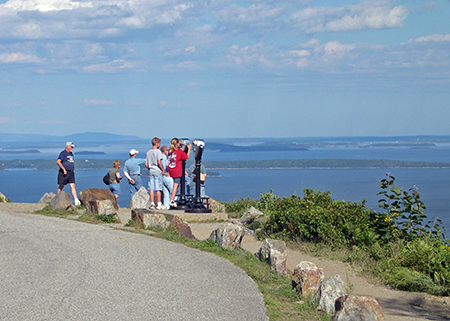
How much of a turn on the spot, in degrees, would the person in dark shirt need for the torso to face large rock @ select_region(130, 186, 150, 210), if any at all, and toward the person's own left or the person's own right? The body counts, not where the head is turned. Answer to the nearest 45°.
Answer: approximately 45° to the person's own left

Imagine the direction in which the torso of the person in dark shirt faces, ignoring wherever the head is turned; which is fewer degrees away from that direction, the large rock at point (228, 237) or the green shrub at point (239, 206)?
the large rock

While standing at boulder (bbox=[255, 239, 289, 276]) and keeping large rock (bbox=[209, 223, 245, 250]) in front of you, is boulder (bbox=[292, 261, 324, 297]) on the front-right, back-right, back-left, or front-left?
back-left

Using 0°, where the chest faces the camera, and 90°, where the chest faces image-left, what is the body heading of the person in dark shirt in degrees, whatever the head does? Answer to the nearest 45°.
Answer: approximately 315°
